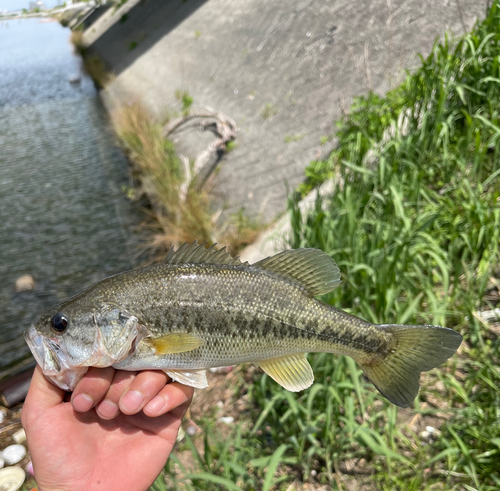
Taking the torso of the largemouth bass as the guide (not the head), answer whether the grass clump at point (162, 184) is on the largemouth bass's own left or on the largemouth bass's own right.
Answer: on the largemouth bass's own right

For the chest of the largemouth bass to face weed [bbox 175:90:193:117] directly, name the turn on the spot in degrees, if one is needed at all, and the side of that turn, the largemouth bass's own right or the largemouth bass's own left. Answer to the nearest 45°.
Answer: approximately 90° to the largemouth bass's own right

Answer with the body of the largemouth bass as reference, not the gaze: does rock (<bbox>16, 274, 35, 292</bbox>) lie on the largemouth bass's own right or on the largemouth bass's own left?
on the largemouth bass's own right

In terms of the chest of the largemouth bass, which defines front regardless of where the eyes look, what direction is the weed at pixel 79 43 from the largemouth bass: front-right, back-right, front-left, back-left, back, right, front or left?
right

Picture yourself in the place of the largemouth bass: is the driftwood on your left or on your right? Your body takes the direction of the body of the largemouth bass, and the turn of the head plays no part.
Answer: on your right

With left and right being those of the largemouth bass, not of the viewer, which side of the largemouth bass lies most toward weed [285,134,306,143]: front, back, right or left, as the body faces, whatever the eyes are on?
right

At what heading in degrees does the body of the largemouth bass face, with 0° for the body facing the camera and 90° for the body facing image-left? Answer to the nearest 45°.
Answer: approximately 90°

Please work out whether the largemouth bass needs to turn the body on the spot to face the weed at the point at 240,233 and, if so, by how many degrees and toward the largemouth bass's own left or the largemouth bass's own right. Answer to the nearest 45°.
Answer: approximately 90° to the largemouth bass's own right
